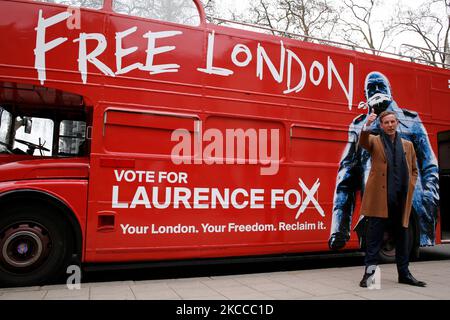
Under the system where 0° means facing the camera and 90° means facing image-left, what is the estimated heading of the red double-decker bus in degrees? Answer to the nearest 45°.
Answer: approximately 45°

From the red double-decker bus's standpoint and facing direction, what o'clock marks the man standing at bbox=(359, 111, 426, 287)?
The man standing is roughly at 8 o'clock from the red double-decker bus.
